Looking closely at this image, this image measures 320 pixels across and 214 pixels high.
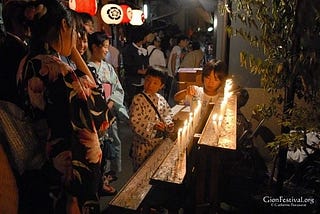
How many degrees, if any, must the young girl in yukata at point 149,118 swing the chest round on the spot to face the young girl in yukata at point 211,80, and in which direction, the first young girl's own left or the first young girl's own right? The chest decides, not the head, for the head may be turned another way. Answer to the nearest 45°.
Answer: approximately 90° to the first young girl's own left

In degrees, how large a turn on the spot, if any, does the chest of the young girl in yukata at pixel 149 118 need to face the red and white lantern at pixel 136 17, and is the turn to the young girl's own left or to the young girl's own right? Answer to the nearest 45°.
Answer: approximately 135° to the young girl's own left

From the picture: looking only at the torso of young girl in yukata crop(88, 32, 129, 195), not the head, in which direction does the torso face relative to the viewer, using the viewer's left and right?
facing the viewer and to the right of the viewer

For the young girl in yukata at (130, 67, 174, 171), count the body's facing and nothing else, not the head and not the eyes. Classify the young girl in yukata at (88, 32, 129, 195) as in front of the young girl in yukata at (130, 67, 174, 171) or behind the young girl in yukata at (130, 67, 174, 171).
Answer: behind

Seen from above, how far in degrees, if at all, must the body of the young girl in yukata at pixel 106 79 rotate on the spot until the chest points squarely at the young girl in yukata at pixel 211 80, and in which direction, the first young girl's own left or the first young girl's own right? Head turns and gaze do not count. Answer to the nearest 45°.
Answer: approximately 45° to the first young girl's own left

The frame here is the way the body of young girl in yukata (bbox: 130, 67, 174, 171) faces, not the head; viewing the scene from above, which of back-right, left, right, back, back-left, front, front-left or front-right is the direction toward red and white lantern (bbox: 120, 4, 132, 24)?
back-left

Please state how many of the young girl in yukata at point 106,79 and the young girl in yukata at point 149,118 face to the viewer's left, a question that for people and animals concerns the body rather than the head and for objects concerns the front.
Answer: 0

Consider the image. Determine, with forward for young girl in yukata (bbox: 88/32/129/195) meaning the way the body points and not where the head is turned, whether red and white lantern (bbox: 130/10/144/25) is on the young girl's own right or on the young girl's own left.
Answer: on the young girl's own left

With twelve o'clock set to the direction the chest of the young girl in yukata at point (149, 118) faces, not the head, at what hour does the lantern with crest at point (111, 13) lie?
The lantern with crest is roughly at 7 o'clock from the young girl in yukata.

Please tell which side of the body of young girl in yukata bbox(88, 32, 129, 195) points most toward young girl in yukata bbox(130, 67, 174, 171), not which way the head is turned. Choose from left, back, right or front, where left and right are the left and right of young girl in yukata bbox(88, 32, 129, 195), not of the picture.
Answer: front
